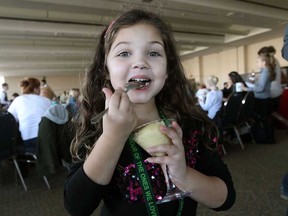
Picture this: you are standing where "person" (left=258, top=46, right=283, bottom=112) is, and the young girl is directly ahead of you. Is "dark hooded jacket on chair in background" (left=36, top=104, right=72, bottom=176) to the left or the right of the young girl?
right

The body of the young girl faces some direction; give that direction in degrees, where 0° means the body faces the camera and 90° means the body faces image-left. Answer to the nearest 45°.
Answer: approximately 0°

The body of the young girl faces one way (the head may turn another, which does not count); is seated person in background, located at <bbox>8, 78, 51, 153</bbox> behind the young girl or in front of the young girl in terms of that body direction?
behind

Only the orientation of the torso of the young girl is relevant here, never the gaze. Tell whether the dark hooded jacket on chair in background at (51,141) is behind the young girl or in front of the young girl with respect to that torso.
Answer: behind

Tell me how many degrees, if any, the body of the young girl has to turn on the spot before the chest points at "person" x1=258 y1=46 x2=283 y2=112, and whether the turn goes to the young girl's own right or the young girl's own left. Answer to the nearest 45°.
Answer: approximately 135° to the young girl's own left
